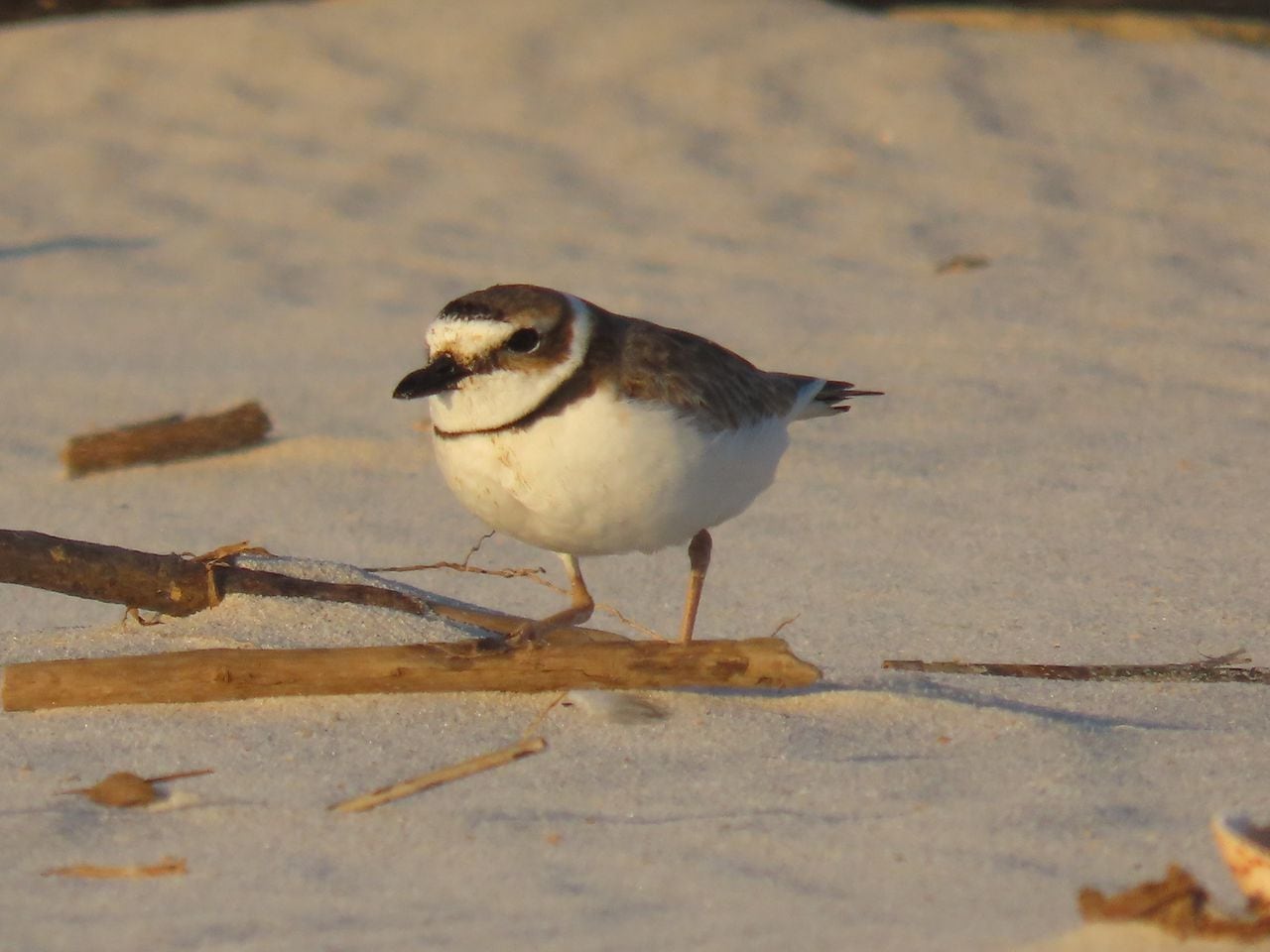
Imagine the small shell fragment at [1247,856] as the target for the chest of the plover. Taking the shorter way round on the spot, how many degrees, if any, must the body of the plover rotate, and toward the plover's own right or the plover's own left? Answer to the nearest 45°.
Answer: approximately 90° to the plover's own left

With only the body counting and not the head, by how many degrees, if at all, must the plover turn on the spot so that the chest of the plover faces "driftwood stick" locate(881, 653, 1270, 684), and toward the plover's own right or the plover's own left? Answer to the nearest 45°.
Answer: approximately 135° to the plover's own left

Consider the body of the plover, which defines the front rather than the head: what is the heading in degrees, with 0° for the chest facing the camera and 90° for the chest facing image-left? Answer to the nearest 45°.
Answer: approximately 45°

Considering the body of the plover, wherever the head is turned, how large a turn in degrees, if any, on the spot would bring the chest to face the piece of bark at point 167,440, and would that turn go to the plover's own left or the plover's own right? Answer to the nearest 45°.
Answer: approximately 90° to the plover's own right
